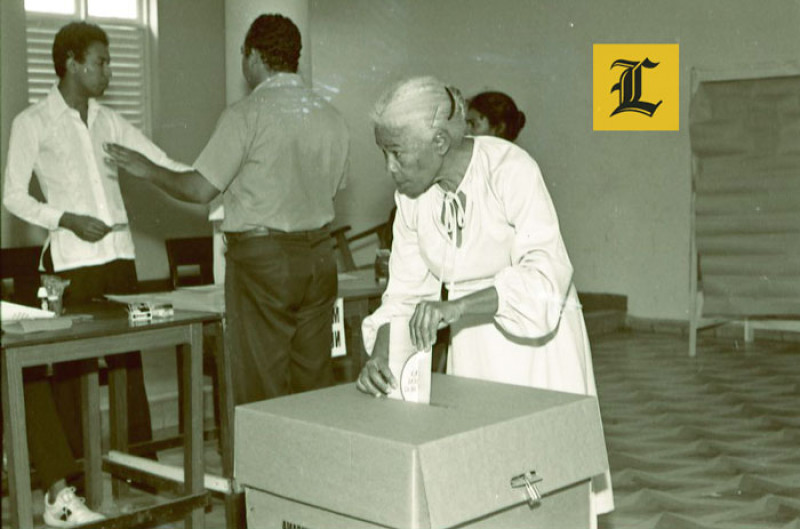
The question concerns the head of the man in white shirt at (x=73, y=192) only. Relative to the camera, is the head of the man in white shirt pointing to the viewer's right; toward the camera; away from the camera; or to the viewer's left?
to the viewer's right

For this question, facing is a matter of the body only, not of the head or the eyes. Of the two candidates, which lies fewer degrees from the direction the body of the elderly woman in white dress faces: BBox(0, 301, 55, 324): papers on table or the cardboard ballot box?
the cardboard ballot box

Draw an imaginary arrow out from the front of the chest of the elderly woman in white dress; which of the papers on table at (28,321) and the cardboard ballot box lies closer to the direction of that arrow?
the cardboard ballot box

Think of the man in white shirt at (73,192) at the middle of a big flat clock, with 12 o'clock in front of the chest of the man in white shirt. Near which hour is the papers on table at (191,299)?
The papers on table is roughly at 12 o'clock from the man in white shirt.

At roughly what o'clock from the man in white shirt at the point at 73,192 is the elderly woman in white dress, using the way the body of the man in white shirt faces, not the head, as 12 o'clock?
The elderly woman in white dress is roughly at 1 o'clock from the man in white shirt.

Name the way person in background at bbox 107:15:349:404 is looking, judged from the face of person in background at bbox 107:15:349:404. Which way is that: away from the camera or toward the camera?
away from the camera

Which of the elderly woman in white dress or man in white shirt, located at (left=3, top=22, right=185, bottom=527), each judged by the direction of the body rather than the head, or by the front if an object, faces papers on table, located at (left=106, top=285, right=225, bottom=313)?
the man in white shirt

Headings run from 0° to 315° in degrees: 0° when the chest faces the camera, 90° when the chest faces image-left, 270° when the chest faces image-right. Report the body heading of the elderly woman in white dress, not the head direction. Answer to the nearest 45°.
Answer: approximately 45°

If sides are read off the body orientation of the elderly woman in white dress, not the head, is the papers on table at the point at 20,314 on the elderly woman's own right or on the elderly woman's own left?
on the elderly woman's own right

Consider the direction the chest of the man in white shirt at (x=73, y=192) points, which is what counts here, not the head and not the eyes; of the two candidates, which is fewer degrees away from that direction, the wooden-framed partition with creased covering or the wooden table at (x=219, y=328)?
the wooden table

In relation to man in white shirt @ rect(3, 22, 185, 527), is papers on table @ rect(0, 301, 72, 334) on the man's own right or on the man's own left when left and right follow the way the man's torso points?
on the man's own right
